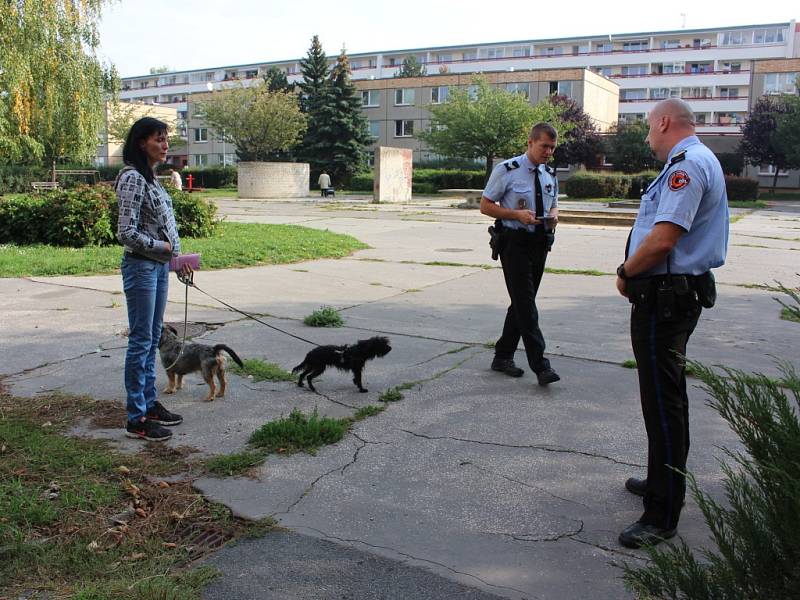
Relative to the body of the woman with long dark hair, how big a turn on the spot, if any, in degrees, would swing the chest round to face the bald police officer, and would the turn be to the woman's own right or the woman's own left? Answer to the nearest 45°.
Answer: approximately 45° to the woman's own right

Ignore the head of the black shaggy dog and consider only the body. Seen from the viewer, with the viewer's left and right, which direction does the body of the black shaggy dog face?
facing to the right of the viewer

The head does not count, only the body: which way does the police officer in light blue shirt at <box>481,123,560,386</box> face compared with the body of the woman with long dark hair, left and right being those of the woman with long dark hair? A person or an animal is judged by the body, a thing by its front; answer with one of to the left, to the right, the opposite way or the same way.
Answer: to the right

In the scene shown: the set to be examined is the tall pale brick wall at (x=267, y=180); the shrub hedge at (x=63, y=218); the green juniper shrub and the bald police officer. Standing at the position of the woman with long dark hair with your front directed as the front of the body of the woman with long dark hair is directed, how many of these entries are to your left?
2

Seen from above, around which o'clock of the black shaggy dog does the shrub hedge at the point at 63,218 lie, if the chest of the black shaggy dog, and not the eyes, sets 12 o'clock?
The shrub hedge is roughly at 8 o'clock from the black shaggy dog.

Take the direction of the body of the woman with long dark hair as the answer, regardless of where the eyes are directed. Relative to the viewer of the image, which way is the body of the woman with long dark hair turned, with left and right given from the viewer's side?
facing to the right of the viewer

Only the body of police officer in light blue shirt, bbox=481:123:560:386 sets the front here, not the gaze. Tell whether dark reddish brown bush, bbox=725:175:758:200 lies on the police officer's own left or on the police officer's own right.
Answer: on the police officer's own left

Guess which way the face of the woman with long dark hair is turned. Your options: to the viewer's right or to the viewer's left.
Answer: to the viewer's right

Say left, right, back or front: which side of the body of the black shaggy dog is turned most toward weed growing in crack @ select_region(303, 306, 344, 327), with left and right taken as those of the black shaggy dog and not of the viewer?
left

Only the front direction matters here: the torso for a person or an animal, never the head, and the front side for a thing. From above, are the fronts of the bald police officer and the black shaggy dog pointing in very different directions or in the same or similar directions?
very different directions

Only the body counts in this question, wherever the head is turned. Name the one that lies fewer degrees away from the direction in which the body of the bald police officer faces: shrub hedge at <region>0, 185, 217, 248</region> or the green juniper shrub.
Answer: the shrub hedge

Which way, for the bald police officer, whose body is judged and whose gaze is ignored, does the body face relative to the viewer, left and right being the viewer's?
facing to the left of the viewer

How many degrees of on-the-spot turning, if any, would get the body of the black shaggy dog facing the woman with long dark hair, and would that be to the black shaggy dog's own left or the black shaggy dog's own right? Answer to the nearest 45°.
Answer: approximately 135° to the black shaggy dog's own right

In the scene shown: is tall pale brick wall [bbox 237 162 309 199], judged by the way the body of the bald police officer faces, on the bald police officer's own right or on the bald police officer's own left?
on the bald police officer's own right
